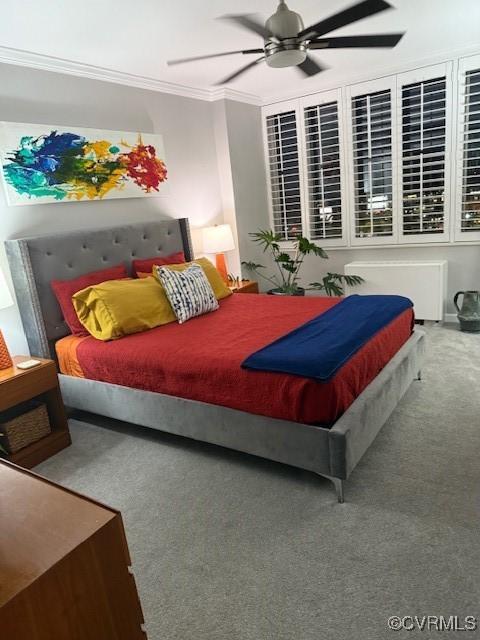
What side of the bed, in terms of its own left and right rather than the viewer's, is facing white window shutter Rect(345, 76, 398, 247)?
left

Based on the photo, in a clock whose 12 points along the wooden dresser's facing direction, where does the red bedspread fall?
The red bedspread is roughly at 12 o'clock from the wooden dresser.

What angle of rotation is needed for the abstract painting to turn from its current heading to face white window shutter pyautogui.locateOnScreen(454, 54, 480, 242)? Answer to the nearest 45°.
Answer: approximately 45° to its left

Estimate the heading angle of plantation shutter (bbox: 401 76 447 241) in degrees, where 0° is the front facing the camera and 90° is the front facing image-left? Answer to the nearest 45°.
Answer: approximately 45°

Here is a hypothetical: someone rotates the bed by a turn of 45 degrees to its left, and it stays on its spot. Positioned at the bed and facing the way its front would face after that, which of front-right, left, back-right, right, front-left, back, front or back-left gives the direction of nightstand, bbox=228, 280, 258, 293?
left

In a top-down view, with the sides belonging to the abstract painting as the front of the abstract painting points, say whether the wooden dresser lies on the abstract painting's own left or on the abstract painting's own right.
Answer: on the abstract painting's own right

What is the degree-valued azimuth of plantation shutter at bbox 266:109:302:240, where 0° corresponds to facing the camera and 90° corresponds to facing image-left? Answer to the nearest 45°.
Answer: approximately 45°

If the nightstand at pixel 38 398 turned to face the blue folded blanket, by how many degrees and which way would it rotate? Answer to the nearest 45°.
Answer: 0° — it already faces it

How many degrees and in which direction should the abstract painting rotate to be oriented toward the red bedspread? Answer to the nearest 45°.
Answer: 0° — it already faces it

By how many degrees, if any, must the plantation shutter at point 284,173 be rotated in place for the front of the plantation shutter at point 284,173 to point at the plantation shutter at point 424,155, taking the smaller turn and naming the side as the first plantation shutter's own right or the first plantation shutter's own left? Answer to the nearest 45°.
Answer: approximately 90° to the first plantation shutter's own left
